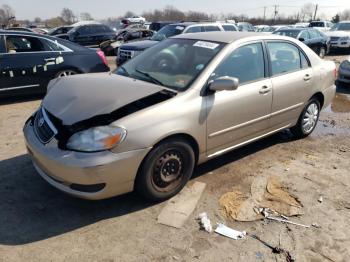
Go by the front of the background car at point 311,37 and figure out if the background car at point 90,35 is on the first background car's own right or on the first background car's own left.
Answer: on the first background car's own right

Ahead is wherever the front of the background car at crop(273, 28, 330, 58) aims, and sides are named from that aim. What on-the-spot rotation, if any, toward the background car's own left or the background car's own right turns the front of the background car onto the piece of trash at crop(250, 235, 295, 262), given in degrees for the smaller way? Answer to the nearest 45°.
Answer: approximately 45° to the background car's own left

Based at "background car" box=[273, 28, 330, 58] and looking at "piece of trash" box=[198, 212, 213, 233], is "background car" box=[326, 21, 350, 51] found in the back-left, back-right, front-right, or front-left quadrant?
back-left

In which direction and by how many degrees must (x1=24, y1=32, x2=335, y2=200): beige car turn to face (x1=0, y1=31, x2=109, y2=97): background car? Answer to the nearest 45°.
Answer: approximately 90° to its right

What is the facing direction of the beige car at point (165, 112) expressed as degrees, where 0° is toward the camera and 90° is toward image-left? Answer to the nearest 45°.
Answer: approximately 45°

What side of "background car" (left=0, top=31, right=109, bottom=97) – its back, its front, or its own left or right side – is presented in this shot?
left

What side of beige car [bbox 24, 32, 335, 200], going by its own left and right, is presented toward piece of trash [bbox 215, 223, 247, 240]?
left

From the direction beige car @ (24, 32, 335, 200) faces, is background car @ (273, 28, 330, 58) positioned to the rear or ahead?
to the rear

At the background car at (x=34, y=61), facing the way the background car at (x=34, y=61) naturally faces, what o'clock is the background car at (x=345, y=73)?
the background car at (x=345, y=73) is roughly at 6 o'clock from the background car at (x=34, y=61).
